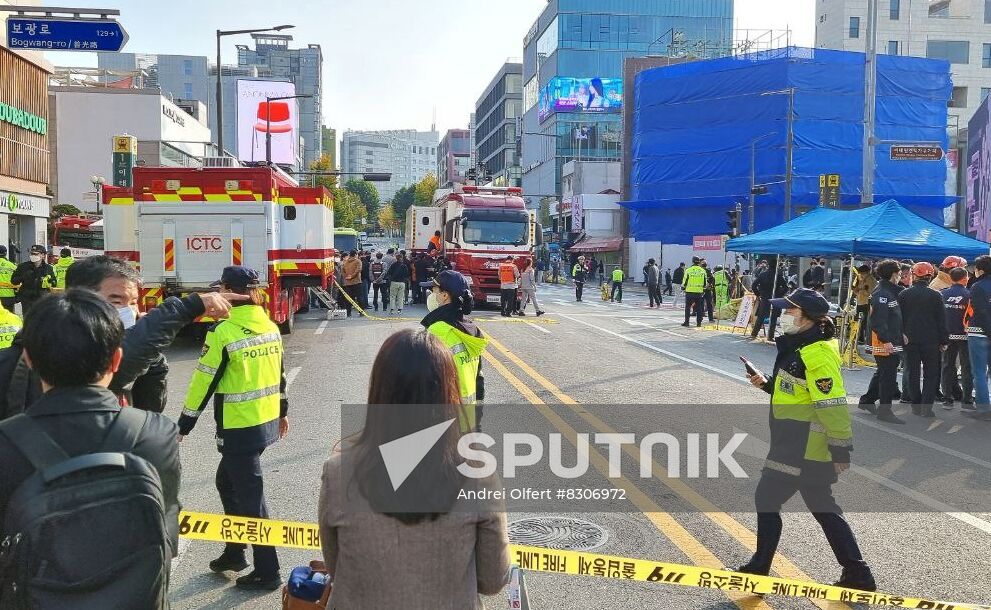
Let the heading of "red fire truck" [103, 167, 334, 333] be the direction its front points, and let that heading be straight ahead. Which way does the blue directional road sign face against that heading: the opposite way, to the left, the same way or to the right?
the opposite way

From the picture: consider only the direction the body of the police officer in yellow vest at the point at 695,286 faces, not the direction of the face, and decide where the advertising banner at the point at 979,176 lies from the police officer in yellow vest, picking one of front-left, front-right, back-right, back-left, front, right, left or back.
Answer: front-right

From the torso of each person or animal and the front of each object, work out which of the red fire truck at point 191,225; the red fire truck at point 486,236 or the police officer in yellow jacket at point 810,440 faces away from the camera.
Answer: the red fire truck at point 191,225

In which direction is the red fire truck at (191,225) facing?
away from the camera

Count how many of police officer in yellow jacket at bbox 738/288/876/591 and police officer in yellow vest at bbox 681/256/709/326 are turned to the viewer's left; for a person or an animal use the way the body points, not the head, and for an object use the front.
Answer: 1

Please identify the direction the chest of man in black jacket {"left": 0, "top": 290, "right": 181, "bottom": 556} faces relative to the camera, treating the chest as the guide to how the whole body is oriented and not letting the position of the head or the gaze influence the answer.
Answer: away from the camera

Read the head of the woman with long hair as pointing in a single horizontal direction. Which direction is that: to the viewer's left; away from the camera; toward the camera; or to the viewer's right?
away from the camera

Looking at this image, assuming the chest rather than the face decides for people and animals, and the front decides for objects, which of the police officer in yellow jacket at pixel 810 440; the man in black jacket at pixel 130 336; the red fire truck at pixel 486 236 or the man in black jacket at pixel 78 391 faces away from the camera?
the man in black jacket at pixel 78 391
